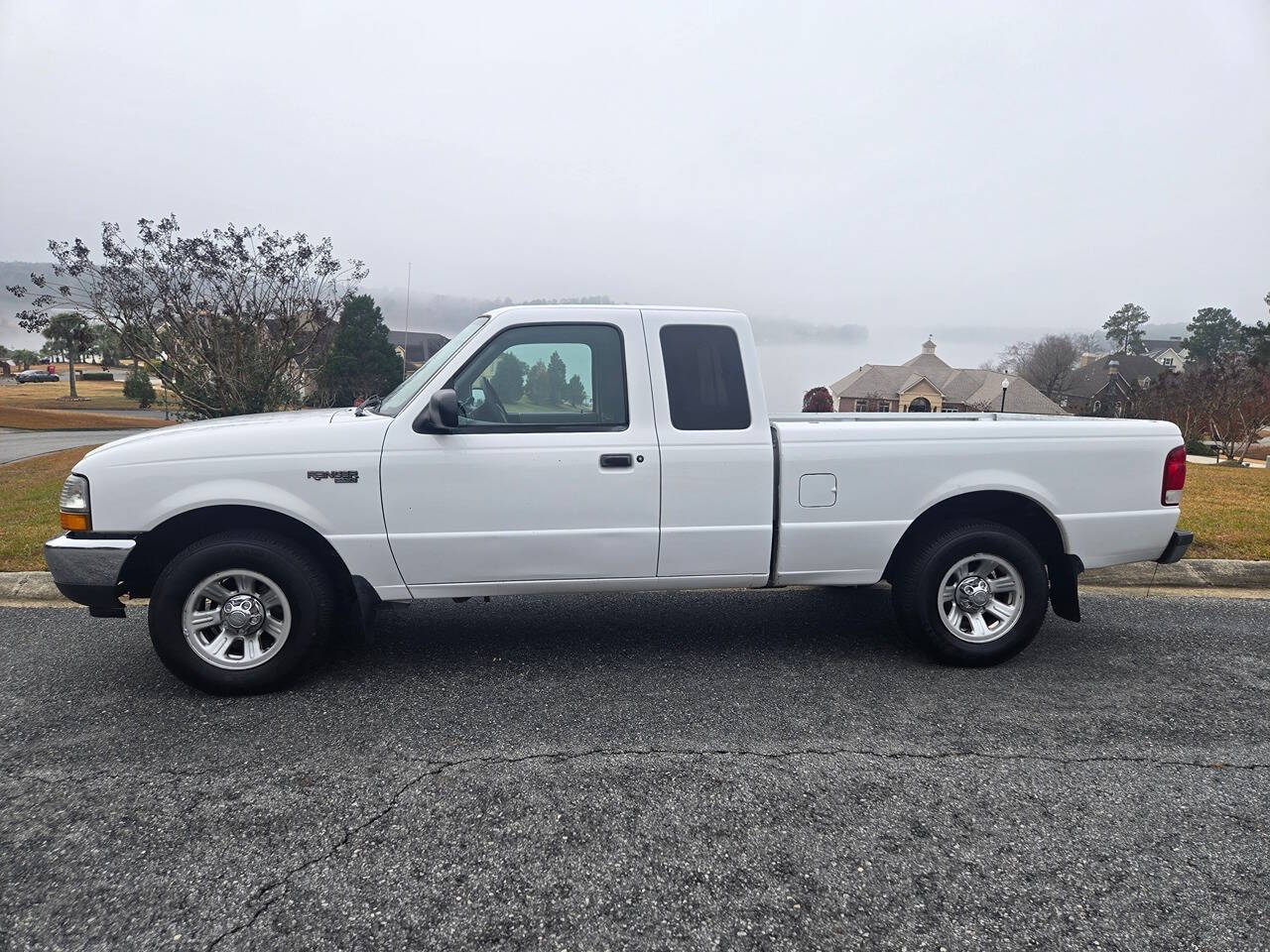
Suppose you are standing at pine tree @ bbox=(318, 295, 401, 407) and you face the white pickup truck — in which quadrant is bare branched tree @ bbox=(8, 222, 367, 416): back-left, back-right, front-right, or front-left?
front-right

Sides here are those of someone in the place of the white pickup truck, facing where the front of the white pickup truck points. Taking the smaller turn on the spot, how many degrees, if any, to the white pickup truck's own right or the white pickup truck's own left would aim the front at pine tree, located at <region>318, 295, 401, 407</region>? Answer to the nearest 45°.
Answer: approximately 90° to the white pickup truck's own right

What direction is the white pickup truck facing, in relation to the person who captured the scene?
facing to the left of the viewer

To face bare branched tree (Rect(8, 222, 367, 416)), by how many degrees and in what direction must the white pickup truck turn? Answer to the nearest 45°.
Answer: approximately 45° to its right
